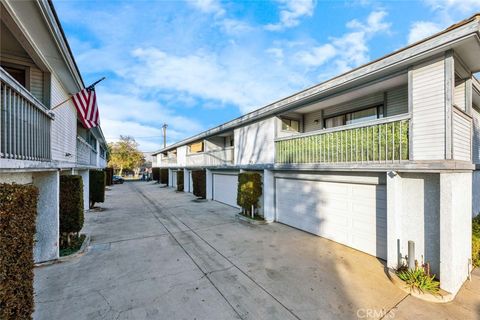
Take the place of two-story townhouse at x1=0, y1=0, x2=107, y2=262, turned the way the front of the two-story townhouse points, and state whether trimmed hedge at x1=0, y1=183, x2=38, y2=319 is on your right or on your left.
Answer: on your right

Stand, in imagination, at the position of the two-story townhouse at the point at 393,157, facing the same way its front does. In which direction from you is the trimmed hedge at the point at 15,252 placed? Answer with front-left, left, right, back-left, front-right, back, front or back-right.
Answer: front

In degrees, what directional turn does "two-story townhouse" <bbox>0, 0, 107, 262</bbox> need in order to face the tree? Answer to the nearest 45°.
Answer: approximately 90° to its left

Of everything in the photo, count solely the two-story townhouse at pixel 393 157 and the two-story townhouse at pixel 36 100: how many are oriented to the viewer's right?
1

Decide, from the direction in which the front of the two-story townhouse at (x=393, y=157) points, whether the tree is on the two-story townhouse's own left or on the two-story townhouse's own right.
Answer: on the two-story townhouse's own right

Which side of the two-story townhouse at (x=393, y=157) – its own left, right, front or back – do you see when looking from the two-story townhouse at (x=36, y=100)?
front

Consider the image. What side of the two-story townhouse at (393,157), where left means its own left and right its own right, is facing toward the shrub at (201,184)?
right

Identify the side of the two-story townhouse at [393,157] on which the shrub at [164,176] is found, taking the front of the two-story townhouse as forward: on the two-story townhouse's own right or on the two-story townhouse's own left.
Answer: on the two-story townhouse's own right

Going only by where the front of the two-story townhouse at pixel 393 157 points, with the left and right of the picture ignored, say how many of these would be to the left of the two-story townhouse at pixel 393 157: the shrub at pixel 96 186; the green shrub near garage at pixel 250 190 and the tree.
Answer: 0

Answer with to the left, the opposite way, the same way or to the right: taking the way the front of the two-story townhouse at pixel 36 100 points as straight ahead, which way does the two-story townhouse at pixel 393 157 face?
the opposite way

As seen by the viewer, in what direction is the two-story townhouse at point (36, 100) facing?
to the viewer's right

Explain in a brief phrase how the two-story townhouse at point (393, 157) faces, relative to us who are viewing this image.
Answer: facing the viewer and to the left of the viewer
